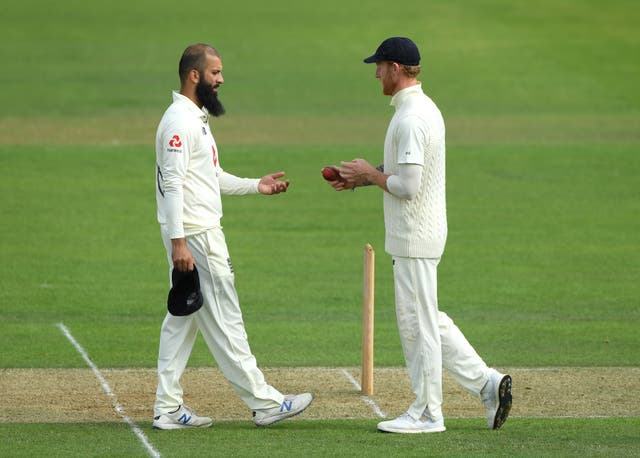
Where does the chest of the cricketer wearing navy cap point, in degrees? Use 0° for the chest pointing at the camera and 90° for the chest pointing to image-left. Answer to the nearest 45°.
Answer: approximately 90°

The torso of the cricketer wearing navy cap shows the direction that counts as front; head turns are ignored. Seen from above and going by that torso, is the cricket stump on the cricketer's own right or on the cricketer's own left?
on the cricketer's own right
